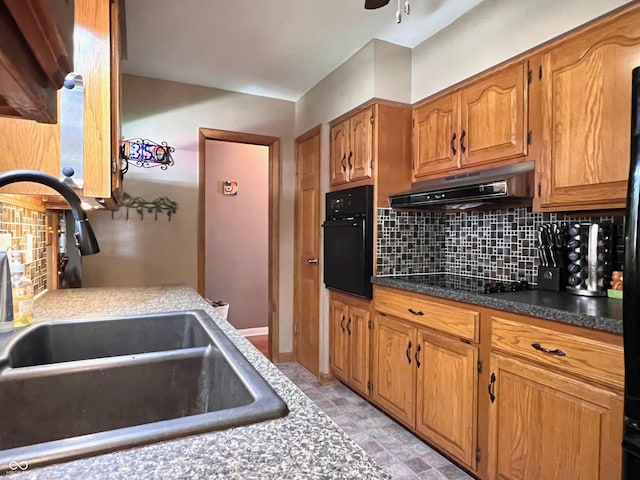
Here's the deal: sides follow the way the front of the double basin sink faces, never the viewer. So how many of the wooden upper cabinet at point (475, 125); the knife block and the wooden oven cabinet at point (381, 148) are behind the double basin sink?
0

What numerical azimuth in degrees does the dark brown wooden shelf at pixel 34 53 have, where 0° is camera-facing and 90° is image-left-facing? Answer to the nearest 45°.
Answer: approximately 270°

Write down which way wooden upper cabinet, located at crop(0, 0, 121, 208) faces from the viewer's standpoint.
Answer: facing to the right of the viewer

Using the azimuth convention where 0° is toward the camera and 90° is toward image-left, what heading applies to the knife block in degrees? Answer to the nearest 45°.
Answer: approximately 45°

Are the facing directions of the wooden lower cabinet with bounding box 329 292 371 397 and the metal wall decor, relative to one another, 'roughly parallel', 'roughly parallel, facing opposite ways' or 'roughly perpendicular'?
roughly perpendicular

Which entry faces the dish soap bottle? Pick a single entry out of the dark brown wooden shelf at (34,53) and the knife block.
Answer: the knife block

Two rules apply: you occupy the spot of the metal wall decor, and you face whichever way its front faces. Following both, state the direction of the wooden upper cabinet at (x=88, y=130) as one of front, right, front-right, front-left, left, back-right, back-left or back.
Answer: front

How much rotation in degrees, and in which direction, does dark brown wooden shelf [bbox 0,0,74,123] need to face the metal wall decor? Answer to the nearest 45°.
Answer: approximately 90° to its left

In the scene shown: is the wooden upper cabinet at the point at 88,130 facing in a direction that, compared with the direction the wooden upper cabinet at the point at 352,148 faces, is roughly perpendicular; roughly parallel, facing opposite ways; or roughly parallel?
roughly parallel, facing opposite ways

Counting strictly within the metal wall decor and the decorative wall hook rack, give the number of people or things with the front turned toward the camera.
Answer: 2

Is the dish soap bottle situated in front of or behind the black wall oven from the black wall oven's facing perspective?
in front

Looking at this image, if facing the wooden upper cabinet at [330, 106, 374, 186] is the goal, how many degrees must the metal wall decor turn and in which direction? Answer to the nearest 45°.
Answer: approximately 45° to its left

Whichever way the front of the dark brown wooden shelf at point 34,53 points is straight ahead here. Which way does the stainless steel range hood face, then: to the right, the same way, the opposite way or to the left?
the opposite way

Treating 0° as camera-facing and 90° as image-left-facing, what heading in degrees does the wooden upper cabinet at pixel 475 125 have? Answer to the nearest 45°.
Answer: approximately 45°

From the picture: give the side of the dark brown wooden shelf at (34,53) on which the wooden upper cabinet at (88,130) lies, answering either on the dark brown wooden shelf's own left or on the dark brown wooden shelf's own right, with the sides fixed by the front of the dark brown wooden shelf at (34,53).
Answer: on the dark brown wooden shelf's own left

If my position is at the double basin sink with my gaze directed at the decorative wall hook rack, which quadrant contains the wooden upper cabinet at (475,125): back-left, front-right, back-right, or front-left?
front-right

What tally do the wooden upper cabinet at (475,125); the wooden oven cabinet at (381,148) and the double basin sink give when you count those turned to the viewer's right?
1

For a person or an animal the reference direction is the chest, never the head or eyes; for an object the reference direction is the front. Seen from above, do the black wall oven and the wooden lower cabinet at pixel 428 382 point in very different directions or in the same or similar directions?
same or similar directions
